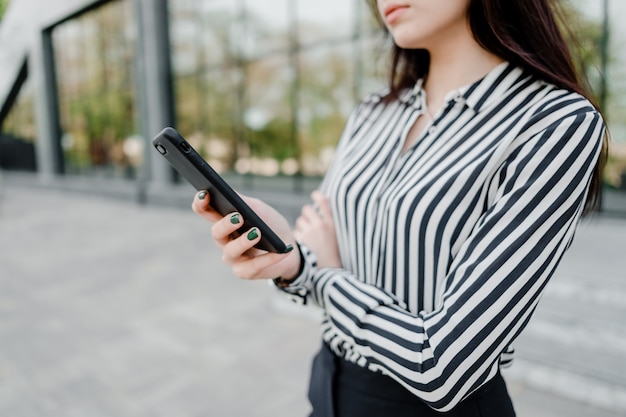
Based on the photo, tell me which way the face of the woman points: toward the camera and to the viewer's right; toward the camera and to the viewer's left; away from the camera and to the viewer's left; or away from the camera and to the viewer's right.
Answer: toward the camera and to the viewer's left

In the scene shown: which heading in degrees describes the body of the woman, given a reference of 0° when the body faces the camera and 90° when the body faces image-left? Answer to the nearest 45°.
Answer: approximately 45°
